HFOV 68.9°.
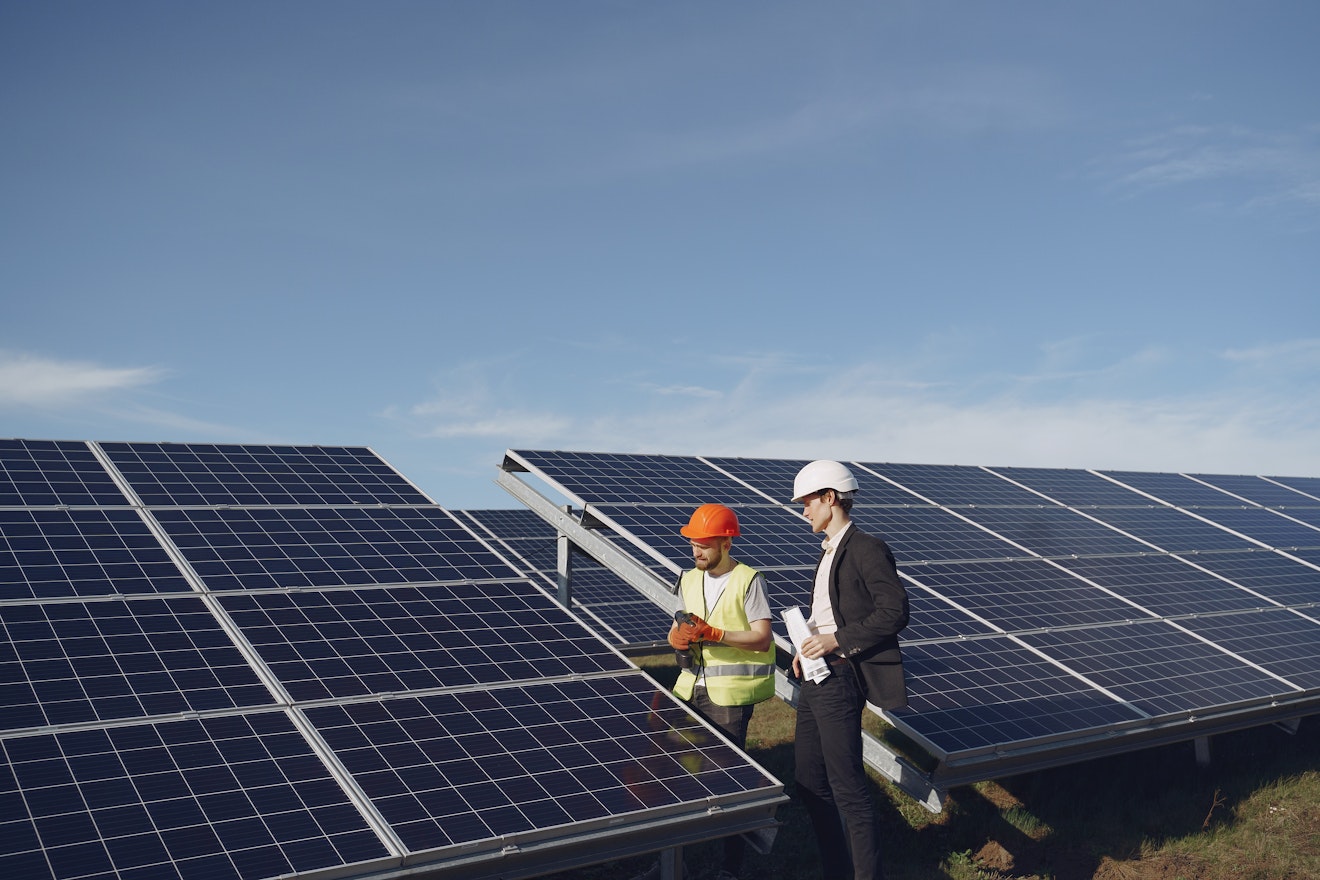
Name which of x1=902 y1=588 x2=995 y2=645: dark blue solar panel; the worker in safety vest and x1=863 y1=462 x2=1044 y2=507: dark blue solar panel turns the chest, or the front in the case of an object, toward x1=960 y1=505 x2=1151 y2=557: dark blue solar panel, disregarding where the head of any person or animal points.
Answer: x1=863 y1=462 x2=1044 y2=507: dark blue solar panel

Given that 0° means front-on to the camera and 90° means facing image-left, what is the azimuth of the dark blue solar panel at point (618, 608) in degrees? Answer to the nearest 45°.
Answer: approximately 315°

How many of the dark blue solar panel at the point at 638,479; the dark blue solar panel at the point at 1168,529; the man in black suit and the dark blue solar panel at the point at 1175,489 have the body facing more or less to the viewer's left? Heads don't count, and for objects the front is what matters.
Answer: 1

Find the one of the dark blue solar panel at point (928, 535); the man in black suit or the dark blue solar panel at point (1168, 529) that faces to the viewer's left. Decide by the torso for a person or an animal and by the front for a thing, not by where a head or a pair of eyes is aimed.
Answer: the man in black suit

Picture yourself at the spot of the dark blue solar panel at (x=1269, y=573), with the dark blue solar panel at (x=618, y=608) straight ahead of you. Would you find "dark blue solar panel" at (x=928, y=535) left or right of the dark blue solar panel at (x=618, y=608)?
left

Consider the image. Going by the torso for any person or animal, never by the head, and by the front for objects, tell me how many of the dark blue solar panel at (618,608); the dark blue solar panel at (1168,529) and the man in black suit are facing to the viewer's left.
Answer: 1

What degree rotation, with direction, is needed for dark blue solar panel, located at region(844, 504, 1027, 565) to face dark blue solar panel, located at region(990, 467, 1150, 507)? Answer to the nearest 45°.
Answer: approximately 90° to its left

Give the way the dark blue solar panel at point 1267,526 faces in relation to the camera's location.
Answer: facing the viewer and to the right of the viewer

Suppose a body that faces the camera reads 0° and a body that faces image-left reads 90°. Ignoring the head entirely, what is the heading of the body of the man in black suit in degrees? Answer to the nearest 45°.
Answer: approximately 90°

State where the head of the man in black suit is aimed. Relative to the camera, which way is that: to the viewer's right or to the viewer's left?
to the viewer's left

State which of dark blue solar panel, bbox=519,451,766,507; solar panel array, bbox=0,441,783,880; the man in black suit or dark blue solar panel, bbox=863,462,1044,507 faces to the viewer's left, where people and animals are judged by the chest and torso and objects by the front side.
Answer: the man in black suit

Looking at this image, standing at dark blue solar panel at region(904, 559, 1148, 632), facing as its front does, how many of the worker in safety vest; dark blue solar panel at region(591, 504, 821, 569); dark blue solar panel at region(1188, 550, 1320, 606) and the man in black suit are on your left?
1
